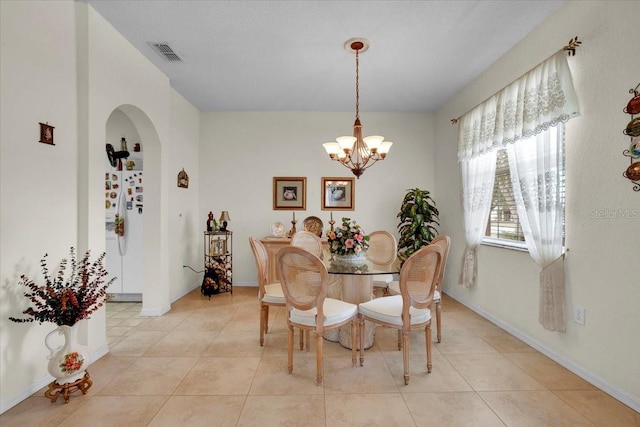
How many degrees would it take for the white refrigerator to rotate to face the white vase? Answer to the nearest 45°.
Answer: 0° — it already faces it

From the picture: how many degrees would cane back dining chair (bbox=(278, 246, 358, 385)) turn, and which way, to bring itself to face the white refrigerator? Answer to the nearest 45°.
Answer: approximately 90° to its left

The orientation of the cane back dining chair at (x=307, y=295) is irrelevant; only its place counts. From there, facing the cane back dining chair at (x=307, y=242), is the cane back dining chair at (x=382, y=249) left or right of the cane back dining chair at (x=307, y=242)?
right

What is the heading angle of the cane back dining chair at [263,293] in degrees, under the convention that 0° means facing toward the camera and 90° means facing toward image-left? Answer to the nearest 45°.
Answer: approximately 270°

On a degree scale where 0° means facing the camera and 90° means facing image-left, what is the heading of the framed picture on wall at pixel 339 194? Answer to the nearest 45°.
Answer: approximately 0°

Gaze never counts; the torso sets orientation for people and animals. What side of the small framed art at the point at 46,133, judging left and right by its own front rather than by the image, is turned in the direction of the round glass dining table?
front

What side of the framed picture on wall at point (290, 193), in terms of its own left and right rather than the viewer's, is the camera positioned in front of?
front

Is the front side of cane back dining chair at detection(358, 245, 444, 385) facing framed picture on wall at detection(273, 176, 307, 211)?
yes

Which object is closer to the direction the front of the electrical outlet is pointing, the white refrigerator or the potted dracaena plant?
the white refrigerator

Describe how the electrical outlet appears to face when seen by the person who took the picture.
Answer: facing the viewer and to the left of the viewer

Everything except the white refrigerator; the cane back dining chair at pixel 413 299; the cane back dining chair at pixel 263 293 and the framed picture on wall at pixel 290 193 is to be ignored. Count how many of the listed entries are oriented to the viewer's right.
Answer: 1

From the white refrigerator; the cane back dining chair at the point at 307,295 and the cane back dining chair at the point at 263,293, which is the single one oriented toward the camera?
the white refrigerator

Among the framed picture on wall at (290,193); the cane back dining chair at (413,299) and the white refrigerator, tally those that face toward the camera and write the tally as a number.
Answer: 2

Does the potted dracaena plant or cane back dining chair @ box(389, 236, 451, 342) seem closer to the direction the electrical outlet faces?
the cane back dining chair

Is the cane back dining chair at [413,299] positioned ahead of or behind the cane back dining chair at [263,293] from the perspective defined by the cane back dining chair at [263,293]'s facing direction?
ahead

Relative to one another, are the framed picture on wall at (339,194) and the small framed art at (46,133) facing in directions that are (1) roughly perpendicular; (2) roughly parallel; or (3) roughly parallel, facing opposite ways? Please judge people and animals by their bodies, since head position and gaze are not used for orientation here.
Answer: roughly perpendicular

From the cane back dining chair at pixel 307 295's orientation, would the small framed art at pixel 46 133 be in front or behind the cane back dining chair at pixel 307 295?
behind

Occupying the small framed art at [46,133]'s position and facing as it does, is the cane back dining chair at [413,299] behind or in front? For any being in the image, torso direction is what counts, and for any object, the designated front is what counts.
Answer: in front
